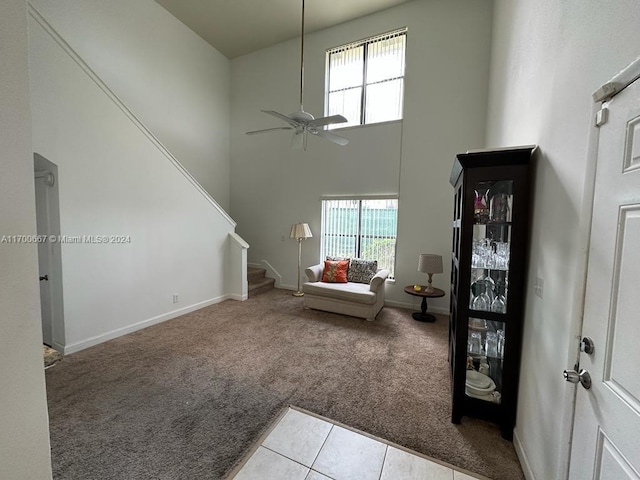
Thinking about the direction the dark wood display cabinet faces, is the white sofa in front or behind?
in front

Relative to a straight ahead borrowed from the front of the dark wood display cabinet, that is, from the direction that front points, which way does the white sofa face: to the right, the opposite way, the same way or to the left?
to the left

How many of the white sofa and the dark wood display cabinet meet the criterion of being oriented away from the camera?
0

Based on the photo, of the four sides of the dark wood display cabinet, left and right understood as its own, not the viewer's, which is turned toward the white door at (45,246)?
front

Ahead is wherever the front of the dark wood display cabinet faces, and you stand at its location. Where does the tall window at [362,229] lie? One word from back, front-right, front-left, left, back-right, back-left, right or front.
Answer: front-right

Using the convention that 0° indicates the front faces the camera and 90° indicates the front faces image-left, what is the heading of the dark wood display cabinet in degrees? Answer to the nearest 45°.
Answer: approximately 90°

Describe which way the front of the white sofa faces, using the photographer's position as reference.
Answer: facing the viewer and to the left of the viewer

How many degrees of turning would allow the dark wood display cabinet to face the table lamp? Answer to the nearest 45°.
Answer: approximately 45° to its right

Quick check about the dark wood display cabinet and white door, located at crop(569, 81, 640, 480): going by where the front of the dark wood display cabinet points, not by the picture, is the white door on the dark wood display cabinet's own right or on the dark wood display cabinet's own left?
on the dark wood display cabinet's own left
